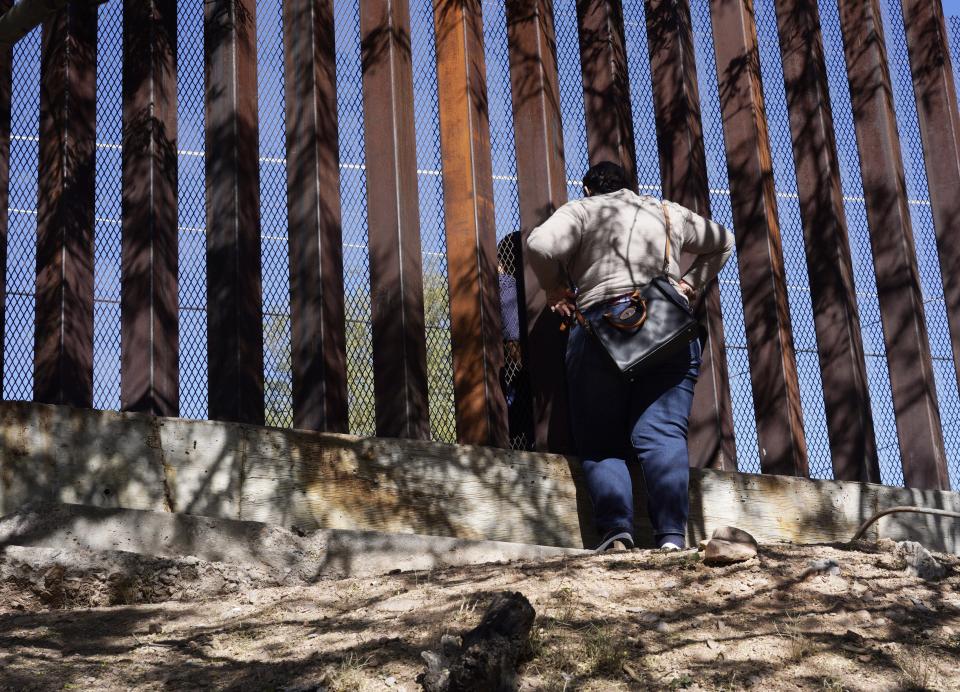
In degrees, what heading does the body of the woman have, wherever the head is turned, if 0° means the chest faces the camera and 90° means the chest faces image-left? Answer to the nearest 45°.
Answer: approximately 180°

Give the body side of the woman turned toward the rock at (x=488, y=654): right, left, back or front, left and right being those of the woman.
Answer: back

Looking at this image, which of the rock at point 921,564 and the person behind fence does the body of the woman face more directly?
the person behind fence

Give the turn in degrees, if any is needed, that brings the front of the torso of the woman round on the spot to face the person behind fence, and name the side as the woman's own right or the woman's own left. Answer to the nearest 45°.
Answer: approximately 45° to the woman's own left

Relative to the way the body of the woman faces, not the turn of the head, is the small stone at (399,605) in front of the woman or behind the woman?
behind
